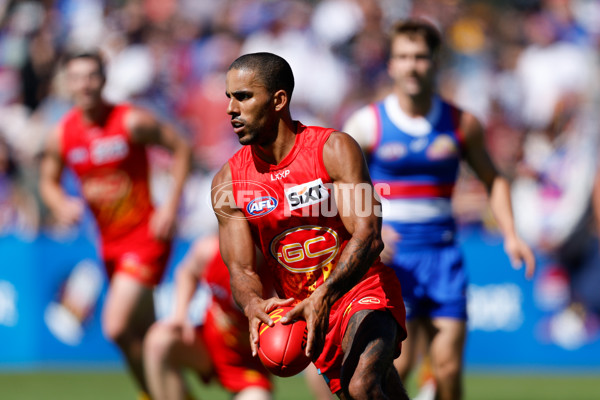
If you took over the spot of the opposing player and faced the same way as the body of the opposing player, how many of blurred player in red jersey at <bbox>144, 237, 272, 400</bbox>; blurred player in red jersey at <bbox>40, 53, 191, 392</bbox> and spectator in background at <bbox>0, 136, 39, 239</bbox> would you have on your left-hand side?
0

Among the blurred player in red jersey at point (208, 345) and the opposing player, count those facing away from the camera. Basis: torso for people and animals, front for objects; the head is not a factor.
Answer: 0

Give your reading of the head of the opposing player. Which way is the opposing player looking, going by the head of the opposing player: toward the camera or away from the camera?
toward the camera

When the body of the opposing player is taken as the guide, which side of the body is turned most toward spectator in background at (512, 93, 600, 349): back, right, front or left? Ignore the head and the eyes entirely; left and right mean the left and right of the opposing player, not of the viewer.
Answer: back

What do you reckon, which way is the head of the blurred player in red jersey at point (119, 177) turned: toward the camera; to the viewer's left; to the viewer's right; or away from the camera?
toward the camera

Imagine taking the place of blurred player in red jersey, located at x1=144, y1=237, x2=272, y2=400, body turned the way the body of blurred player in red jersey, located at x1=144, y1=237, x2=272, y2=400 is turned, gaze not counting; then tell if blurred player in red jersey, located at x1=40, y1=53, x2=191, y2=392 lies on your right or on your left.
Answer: on your right

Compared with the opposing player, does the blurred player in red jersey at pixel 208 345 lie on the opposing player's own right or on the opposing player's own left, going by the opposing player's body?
on the opposing player's own right

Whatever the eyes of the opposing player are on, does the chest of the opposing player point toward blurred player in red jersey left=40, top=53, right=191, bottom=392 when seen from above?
no

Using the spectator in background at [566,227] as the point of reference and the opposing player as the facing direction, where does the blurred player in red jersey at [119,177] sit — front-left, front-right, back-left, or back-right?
front-right

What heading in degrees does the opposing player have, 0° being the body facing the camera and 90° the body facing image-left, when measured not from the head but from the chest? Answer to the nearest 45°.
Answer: approximately 0°

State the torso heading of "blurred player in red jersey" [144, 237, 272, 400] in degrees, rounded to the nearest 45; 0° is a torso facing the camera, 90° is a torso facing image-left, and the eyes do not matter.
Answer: approximately 45°

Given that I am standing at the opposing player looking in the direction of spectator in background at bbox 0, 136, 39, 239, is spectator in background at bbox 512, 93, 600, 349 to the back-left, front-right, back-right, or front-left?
front-right

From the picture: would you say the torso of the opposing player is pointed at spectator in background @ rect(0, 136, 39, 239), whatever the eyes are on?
no
